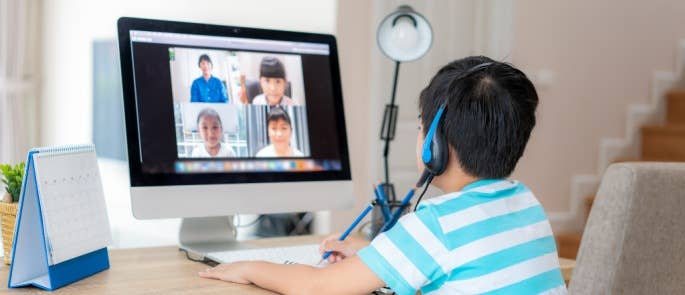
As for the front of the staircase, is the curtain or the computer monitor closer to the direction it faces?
the curtain

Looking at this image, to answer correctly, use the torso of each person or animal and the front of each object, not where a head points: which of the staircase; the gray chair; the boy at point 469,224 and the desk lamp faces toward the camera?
the desk lamp

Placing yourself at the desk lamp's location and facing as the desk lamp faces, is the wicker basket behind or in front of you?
in front

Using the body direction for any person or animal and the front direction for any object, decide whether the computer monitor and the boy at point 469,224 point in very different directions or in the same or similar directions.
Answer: very different directions

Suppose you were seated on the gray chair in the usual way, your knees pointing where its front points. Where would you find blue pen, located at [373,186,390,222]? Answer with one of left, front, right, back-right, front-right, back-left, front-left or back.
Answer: front

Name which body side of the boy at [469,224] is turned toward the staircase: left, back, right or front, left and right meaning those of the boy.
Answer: right

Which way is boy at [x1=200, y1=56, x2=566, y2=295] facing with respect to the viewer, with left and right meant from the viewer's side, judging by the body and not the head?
facing away from the viewer and to the left of the viewer

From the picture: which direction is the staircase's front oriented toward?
to the viewer's left

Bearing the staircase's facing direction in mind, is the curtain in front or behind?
in front

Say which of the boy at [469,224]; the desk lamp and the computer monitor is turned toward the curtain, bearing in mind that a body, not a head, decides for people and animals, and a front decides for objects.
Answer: the boy

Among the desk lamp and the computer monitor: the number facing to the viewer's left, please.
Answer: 0

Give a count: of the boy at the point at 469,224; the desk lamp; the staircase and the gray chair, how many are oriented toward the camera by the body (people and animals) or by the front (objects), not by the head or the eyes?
1

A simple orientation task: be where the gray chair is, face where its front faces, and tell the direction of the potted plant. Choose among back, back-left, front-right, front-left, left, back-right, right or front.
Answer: front-left

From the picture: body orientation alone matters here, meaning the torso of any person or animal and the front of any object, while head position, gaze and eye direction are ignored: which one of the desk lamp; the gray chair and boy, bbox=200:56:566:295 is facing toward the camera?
the desk lamp

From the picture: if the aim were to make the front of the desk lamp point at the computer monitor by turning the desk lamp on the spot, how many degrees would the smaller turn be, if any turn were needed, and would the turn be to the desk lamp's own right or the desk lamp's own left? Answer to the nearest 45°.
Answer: approximately 45° to the desk lamp's own right

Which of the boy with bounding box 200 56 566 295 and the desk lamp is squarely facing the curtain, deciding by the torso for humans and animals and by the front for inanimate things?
the boy

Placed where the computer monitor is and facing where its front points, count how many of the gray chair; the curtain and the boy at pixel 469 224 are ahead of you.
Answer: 2

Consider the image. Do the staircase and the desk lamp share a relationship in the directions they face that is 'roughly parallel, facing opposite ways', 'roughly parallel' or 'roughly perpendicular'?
roughly perpendicular

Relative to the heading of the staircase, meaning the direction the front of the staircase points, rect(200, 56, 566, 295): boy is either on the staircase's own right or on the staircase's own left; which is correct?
on the staircase's own left

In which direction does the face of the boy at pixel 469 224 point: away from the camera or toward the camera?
away from the camera
